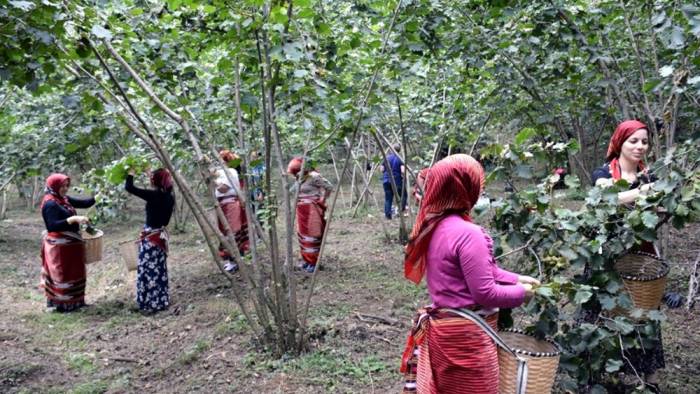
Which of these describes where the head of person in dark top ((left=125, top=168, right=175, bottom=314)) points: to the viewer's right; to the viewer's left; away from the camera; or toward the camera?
away from the camera

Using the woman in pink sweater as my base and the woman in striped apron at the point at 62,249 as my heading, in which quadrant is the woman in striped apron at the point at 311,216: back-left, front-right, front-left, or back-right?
front-right

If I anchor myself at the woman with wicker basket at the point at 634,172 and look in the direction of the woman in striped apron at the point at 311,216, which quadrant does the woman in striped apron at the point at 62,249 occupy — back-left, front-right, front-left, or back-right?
front-left

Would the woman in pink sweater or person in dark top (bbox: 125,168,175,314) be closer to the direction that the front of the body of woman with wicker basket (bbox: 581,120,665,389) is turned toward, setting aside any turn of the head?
the woman in pink sweater

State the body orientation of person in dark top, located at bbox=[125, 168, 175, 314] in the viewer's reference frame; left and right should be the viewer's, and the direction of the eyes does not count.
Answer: facing away from the viewer and to the left of the viewer

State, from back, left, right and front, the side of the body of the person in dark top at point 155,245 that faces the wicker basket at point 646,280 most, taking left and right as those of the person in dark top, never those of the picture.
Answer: back

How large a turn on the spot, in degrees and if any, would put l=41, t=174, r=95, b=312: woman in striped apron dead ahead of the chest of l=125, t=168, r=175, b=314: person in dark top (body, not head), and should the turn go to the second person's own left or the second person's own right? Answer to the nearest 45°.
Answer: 0° — they already face them

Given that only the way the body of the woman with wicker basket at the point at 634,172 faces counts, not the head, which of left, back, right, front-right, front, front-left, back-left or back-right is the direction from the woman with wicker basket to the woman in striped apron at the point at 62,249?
back-right

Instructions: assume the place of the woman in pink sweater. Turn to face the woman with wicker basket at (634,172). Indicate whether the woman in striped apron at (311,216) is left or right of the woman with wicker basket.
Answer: left

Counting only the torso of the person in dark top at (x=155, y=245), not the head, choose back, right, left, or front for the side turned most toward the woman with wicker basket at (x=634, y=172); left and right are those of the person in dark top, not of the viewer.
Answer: back

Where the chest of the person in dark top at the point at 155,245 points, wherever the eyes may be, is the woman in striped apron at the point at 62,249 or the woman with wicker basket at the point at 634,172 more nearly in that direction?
the woman in striped apron

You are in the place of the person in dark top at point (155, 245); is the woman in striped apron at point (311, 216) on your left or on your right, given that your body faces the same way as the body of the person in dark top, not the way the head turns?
on your right
